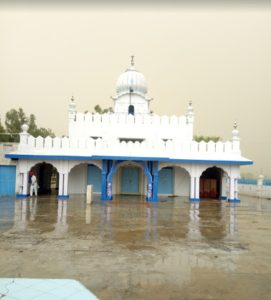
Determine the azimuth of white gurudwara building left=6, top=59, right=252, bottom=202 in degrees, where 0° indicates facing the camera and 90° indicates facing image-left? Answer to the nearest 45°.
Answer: approximately 0°

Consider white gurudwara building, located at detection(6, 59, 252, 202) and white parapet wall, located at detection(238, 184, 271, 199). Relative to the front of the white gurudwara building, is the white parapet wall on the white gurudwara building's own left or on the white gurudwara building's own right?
on the white gurudwara building's own left
